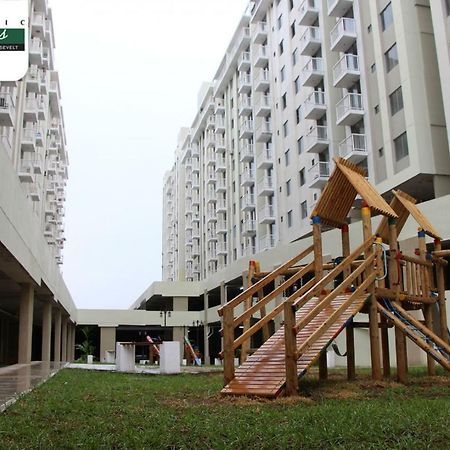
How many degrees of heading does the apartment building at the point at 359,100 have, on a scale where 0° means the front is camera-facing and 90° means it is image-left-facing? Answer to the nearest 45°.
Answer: approximately 45°

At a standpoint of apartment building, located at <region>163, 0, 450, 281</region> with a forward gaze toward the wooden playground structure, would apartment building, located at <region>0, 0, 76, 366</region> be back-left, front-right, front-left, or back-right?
front-right

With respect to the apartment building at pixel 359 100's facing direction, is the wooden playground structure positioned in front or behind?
in front

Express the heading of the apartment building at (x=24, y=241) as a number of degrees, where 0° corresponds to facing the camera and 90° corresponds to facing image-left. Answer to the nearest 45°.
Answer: approximately 270°

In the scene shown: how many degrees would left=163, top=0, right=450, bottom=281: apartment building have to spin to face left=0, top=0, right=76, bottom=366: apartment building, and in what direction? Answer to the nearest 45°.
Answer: approximately 45° to its right

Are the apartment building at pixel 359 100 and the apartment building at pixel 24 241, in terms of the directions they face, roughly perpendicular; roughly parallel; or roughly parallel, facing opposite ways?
roughly parallel, facing opposite ways
